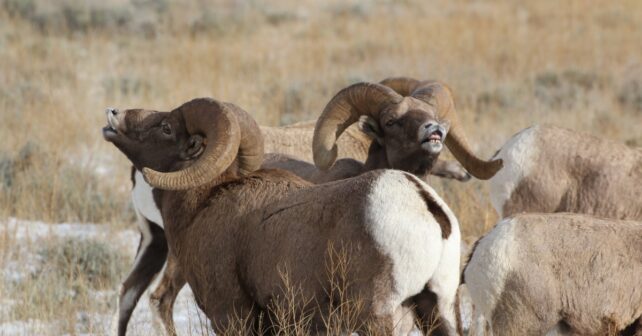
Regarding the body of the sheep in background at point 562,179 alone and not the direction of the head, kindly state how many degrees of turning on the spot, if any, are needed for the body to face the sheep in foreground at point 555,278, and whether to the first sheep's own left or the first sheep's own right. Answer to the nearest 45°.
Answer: approximately 90° to the first sheep's own right

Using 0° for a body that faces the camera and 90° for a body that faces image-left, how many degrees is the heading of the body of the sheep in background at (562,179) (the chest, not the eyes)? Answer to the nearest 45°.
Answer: approximately 270°

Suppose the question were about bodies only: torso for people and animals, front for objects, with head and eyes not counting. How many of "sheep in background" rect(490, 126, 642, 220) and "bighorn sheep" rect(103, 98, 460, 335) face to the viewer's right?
1

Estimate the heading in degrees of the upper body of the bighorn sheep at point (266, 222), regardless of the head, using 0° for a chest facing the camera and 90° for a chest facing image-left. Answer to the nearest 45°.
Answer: approximately 135°

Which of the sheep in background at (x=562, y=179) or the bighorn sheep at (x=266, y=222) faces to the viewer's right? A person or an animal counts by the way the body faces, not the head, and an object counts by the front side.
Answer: the sheep in background

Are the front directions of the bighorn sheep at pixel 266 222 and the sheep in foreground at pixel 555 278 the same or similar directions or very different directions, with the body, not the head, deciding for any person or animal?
very different directions

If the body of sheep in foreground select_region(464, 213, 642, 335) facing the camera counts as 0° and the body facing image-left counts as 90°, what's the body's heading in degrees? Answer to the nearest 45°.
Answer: approximately 270°

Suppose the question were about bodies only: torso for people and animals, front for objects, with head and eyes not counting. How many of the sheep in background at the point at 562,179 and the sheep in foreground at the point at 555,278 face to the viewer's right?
2
